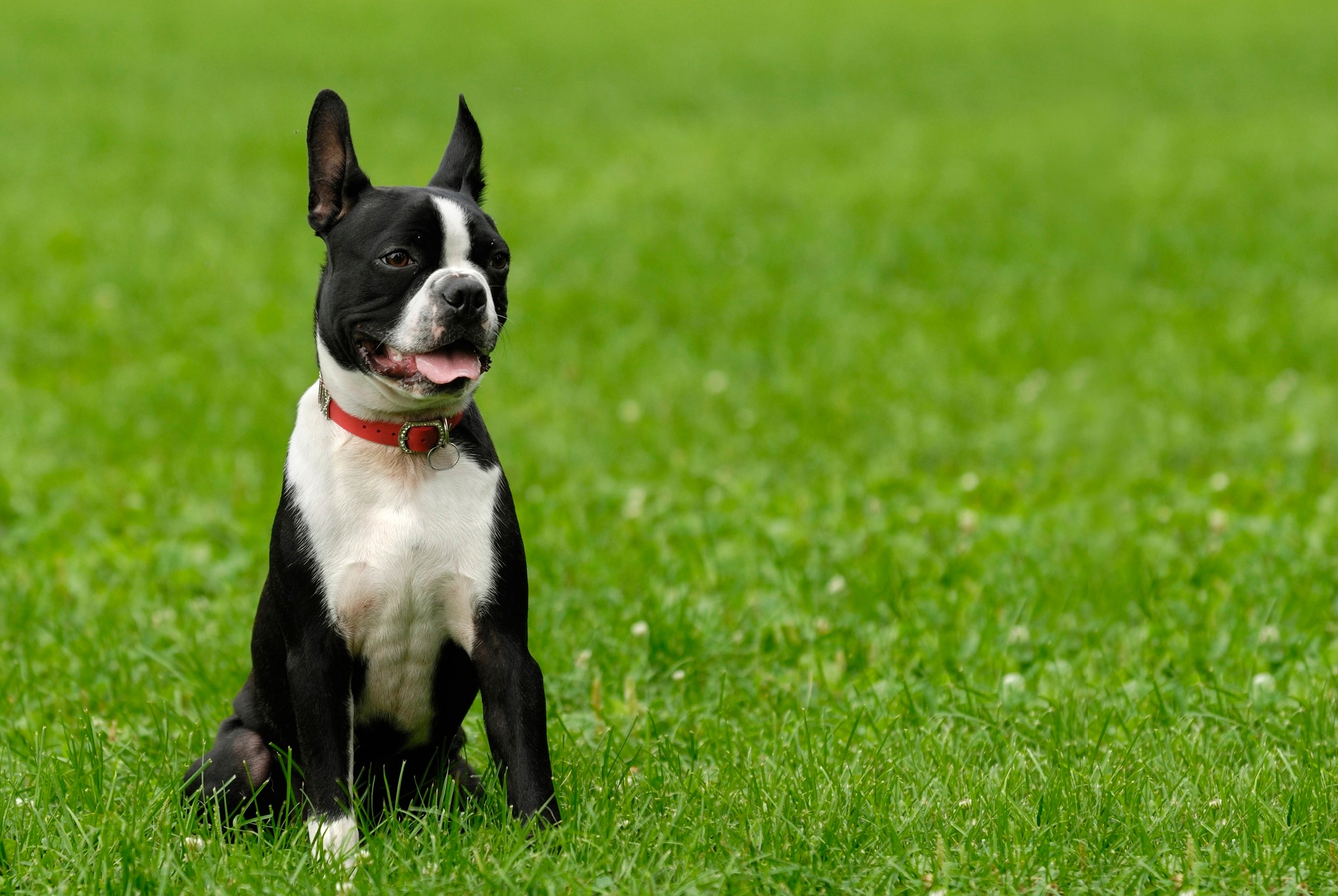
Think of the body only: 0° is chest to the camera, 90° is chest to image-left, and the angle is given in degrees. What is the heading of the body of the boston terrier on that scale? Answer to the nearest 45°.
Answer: approximately 315°
